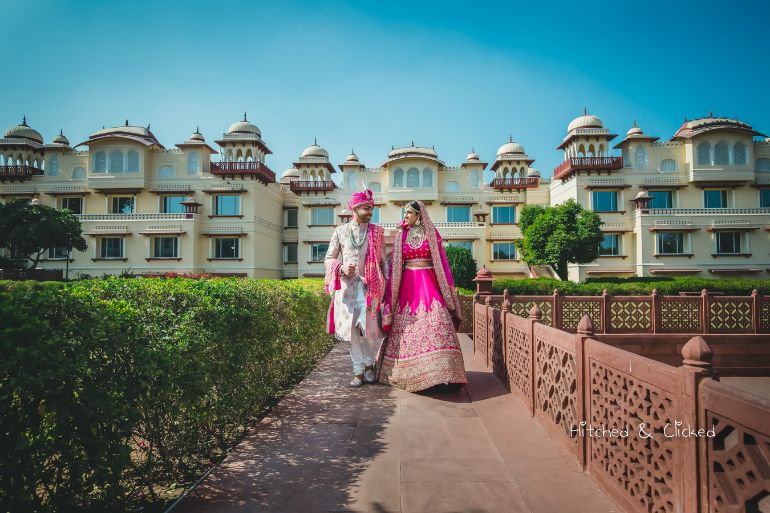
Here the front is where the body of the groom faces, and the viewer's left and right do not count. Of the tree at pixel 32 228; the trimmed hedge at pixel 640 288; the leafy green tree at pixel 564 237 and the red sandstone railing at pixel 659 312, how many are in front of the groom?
0

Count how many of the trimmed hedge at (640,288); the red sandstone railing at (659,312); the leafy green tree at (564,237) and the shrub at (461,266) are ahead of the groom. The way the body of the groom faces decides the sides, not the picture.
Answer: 0

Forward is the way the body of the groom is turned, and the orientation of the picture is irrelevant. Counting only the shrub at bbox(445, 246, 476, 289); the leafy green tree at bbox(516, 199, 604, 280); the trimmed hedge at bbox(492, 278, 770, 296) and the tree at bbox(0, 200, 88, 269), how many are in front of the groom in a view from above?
0

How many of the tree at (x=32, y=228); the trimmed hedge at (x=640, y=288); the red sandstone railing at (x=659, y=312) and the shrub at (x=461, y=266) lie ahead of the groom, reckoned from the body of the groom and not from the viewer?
0

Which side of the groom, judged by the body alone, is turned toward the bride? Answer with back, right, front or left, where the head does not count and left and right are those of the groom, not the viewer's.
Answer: left

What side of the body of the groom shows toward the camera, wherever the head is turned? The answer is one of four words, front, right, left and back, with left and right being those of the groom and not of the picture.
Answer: front

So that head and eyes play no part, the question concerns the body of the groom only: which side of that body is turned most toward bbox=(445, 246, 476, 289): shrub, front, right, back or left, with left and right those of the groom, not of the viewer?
back

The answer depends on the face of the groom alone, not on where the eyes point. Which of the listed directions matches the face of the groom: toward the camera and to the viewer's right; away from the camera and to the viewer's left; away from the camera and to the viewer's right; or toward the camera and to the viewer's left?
toward the camera and to the viewer's right

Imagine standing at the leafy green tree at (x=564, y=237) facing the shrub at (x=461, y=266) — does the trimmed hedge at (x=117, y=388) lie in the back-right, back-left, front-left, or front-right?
front-left

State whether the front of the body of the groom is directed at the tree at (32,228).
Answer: no

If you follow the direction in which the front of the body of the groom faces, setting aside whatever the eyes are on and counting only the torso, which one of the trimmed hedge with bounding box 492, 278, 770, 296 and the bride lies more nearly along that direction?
the bride

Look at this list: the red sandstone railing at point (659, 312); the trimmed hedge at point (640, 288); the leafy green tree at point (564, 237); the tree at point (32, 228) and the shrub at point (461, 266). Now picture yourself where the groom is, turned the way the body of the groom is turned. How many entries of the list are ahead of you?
0

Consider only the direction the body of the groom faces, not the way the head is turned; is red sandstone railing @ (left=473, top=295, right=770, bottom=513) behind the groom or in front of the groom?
in front

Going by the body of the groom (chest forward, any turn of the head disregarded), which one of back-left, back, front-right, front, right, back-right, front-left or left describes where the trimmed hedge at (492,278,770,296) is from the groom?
back-left

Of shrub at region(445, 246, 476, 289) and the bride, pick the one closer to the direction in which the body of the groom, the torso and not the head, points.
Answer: the bride
